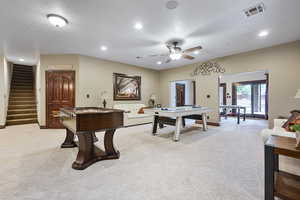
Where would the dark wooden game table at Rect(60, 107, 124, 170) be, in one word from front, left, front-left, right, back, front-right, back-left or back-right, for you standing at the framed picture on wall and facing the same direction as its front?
front-right

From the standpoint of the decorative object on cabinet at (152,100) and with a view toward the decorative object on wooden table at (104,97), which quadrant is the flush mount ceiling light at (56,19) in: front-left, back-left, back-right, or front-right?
front-left

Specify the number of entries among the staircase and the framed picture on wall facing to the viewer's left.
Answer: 0

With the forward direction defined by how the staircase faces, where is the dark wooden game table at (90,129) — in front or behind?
in front

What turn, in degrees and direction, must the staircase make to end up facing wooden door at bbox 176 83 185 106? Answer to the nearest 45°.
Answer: approximately 45° to its left

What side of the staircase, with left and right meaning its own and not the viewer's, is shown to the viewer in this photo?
front

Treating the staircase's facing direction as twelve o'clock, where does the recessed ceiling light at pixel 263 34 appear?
The recessed ceiling light is roughly at 11 o'clock from the staircase.

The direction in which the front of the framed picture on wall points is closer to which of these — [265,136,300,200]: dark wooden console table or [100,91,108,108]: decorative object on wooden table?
the dark wooden console table

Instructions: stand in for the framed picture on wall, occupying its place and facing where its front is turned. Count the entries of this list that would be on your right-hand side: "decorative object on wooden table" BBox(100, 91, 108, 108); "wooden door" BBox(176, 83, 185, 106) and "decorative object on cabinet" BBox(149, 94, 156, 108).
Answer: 1

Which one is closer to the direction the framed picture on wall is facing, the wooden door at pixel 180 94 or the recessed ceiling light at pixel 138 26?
the recessed ceiling light

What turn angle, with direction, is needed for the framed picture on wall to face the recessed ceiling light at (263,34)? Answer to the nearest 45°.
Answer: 0° — it already faces it

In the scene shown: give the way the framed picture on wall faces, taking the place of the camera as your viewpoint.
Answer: facing the viewer and to the right of the viewer
